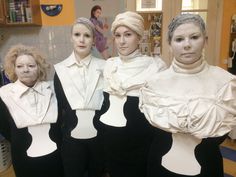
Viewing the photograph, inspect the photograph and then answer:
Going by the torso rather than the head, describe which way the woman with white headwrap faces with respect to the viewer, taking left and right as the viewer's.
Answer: facing the viewer and to the left of the viewer

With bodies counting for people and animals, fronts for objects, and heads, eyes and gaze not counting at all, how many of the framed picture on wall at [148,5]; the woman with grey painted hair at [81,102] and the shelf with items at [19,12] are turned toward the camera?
3

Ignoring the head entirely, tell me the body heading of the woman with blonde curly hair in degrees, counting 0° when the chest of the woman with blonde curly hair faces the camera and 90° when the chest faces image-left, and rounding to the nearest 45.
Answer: approximately 0°

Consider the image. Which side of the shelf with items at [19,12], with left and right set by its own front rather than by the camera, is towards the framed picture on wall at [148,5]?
left

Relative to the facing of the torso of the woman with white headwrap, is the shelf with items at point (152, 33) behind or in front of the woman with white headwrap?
behind

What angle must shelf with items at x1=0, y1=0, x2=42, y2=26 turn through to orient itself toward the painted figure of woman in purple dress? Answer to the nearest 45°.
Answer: approximately 90° to its left

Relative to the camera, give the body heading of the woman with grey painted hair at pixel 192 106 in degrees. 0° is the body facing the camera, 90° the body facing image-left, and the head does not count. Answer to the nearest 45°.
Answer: approximately 0°
